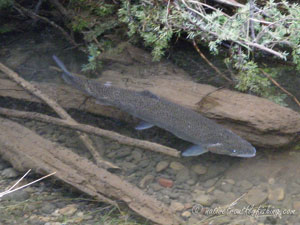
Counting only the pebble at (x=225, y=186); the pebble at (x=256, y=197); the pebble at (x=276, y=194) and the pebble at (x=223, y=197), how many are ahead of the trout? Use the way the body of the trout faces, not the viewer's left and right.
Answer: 4

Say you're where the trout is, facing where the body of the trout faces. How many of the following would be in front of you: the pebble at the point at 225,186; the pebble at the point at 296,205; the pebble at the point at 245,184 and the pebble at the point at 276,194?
4

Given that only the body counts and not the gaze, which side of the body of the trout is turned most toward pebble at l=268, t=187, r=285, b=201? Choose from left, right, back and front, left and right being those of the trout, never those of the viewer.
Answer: front

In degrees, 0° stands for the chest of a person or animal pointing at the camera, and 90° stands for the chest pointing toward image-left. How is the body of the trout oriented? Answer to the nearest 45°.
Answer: approximately 315°

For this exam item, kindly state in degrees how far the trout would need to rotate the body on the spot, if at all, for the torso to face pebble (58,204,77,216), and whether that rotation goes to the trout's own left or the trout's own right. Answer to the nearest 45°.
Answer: approximately 90° to the trout's own right

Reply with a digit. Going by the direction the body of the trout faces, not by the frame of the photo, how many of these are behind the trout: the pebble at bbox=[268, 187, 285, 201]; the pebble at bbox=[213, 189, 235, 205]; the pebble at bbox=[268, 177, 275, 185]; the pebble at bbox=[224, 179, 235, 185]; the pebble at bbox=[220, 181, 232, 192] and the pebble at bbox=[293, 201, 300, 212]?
0

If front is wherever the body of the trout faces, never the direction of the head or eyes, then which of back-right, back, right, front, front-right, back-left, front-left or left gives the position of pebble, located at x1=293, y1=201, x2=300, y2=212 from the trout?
front

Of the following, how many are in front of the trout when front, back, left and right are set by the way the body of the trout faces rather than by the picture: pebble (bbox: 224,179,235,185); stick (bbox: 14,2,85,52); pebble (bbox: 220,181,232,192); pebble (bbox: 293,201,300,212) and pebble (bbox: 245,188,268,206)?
4

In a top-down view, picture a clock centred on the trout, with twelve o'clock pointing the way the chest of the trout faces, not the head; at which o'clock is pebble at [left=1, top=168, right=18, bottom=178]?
The pebble is roughly at 4 o'clock from the trout.

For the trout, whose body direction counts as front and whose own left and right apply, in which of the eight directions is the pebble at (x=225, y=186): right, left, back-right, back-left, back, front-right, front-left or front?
front

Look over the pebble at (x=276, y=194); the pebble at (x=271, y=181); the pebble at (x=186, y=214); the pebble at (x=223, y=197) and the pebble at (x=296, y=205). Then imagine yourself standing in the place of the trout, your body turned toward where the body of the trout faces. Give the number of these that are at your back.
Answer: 0

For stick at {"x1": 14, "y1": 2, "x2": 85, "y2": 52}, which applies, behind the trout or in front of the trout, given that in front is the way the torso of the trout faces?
behind

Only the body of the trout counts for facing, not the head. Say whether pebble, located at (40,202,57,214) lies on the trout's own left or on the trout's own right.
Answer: on the trout's own right

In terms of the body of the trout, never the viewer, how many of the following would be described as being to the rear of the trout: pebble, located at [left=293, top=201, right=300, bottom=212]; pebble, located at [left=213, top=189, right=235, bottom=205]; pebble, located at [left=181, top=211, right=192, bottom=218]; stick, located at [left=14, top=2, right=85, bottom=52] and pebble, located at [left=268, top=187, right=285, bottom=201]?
1

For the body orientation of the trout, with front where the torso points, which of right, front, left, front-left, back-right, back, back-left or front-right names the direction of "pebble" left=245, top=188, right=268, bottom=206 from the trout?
front

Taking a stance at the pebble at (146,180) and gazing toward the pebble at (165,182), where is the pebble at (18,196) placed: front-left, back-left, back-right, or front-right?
back-right

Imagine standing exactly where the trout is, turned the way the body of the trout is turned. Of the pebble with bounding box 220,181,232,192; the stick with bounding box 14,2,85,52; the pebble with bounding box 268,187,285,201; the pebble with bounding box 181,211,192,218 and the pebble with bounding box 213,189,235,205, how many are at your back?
1

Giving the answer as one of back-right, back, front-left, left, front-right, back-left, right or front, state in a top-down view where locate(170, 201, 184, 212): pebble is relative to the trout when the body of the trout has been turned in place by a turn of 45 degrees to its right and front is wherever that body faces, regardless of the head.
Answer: front

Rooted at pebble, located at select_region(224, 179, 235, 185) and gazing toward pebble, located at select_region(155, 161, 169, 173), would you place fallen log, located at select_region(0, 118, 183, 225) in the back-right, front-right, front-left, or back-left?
front-left
